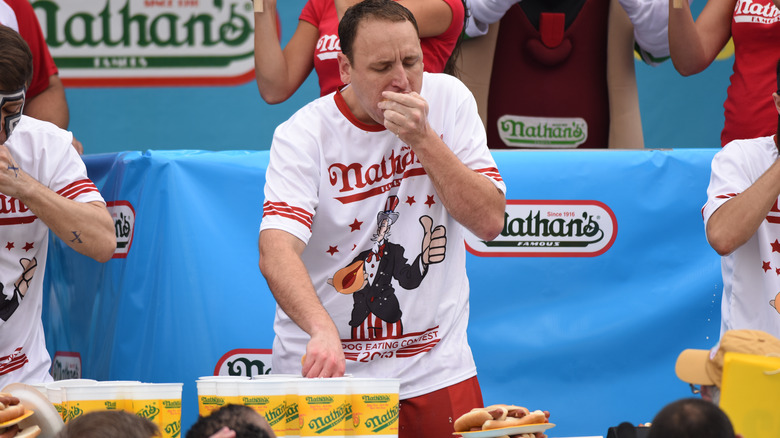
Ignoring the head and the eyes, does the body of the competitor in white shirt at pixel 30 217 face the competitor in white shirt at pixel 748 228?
no

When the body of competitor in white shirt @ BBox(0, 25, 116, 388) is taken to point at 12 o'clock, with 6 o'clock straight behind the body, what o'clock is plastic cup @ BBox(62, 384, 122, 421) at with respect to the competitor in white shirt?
The plastic cup is roughly at 12 o'clock from the competitor in white shirt.

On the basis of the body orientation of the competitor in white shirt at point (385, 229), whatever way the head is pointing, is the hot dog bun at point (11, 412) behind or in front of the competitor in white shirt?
in front

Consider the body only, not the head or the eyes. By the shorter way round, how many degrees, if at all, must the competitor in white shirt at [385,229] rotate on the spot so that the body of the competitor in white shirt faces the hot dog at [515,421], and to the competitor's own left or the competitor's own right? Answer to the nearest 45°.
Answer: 0° — they already face it

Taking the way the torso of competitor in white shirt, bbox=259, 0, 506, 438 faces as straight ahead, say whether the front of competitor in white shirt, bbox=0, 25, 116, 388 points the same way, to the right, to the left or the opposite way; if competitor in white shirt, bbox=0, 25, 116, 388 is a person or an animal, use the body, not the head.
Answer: the same way

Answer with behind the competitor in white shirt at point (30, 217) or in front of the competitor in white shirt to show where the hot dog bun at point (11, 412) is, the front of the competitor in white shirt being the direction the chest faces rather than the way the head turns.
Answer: in front

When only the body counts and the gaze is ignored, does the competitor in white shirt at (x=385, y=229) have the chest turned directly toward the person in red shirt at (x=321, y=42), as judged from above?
no

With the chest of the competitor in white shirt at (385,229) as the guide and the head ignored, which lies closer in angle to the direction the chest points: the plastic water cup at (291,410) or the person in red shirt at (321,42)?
the plastic water cup

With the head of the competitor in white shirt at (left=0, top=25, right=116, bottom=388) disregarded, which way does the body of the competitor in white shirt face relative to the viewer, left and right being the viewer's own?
facing the viewer

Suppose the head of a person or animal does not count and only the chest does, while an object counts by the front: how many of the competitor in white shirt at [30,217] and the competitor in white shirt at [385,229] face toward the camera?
2

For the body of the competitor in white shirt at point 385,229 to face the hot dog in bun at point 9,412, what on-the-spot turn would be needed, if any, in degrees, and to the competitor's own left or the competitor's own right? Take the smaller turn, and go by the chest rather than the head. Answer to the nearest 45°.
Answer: approximately 45° to the competitor's own right

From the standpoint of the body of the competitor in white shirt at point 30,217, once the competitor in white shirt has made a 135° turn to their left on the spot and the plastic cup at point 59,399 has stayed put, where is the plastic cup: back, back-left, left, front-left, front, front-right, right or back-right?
back-right

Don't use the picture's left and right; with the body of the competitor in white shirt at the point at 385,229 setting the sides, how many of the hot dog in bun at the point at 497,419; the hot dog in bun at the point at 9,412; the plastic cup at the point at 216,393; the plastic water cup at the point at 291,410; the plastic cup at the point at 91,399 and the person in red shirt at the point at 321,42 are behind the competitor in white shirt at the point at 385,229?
1

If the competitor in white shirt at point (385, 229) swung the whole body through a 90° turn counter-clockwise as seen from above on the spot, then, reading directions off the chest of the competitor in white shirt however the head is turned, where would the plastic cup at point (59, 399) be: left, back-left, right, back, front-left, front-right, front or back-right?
back-right

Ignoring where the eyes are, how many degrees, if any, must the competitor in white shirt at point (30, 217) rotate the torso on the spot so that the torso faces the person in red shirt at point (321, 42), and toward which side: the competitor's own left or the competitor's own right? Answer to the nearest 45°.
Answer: approximately 90° to the competitor's own left

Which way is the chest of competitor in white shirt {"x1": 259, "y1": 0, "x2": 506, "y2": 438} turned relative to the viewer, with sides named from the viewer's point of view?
facing the viewer
